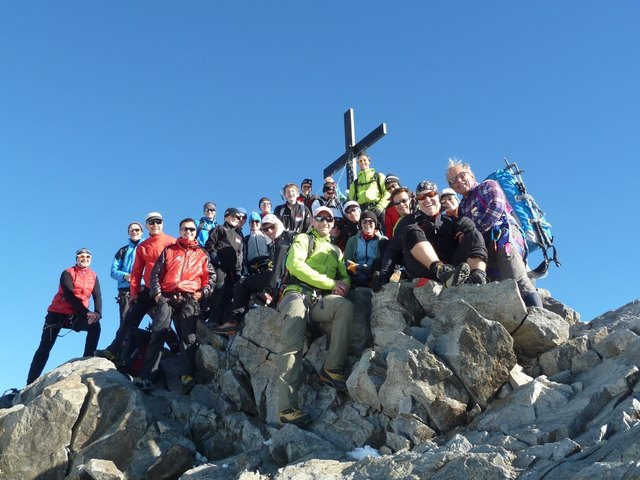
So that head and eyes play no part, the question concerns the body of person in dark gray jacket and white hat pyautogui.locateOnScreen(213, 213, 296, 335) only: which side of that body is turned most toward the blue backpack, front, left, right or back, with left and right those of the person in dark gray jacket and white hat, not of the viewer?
left

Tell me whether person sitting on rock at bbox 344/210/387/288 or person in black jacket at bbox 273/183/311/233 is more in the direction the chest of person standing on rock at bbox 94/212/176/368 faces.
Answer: the person sitting on rock

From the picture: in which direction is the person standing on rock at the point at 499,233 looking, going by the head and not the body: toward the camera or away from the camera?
toward the camera

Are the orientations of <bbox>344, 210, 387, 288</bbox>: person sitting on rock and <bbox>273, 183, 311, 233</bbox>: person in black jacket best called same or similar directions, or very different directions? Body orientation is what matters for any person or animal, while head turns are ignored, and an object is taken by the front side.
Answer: same or similar directions

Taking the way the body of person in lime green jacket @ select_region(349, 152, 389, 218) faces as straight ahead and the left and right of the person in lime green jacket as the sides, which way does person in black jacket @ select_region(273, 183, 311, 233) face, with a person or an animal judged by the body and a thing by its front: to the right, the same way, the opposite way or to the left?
the same way

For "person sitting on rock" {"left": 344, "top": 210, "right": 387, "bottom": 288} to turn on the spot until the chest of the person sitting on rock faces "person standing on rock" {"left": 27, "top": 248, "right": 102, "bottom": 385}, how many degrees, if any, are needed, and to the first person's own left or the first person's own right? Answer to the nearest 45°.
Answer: approximately 135° to the first person's own right

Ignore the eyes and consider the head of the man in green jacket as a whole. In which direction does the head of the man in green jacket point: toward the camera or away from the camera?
toward the camera

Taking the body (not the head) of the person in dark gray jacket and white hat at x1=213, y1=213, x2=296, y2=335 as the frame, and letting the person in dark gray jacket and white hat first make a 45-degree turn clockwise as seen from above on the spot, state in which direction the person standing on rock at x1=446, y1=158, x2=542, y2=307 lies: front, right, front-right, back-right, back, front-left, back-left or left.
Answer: back-left

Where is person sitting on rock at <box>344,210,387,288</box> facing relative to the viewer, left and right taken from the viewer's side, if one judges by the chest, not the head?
facing the viewer

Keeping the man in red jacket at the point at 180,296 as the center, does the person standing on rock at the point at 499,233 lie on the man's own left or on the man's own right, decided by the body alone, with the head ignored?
on the man's own left

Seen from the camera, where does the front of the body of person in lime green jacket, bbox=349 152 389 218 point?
toward the camera

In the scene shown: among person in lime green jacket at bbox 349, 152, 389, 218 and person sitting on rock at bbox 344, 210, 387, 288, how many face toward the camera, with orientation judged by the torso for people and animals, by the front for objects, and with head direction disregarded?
2

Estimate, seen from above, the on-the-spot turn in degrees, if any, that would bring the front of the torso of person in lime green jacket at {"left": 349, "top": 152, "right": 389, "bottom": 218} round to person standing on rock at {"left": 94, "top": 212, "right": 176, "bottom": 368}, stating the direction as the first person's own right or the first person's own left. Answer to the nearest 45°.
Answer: approximately 90° to the first person's own right

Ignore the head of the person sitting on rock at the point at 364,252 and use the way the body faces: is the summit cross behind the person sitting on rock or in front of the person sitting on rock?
behind

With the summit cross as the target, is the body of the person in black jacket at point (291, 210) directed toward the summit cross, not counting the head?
no

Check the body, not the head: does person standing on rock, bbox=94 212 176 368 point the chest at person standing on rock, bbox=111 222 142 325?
no
